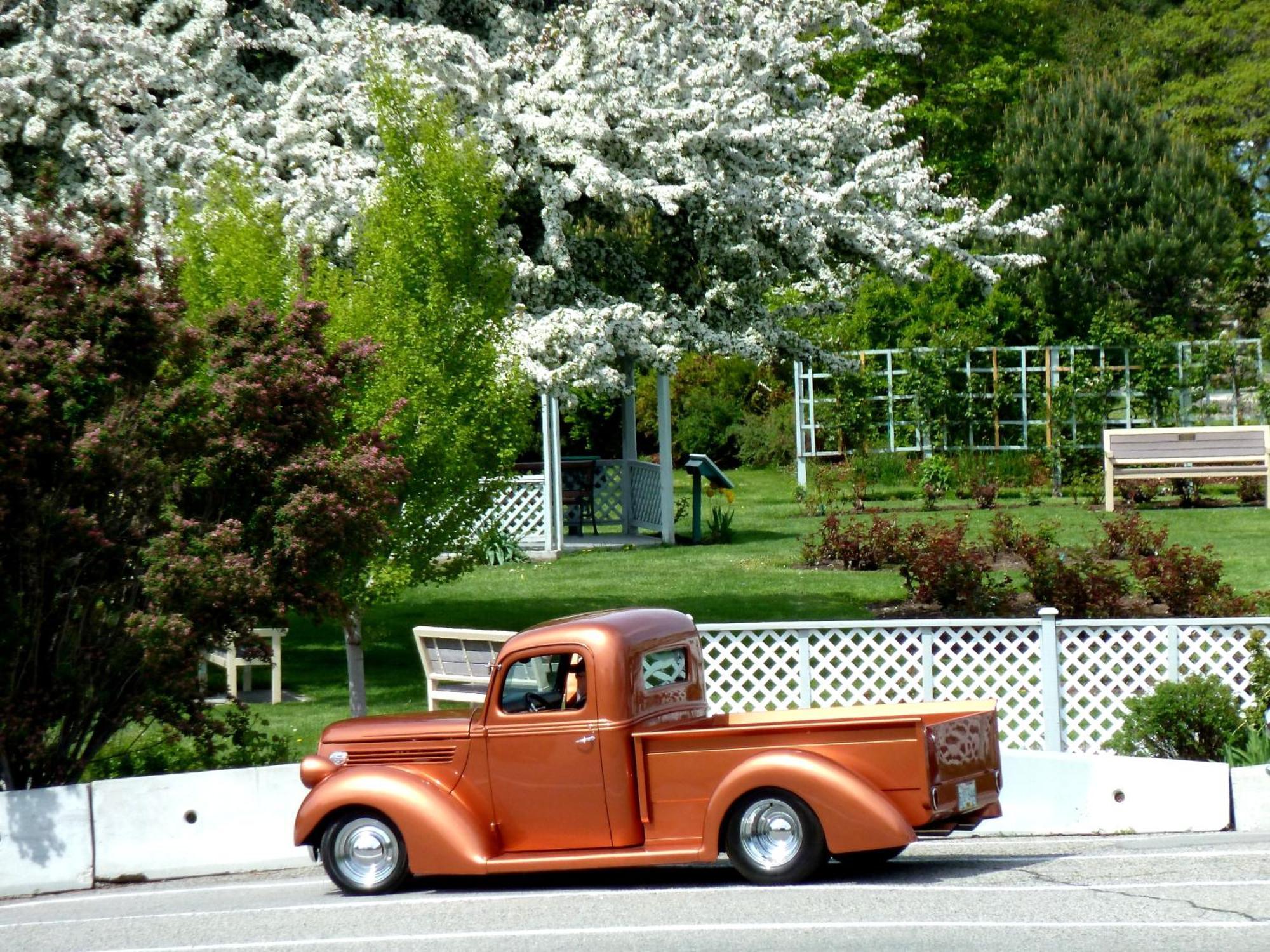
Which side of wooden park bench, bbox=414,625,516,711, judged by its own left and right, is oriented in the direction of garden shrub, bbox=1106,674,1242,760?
right

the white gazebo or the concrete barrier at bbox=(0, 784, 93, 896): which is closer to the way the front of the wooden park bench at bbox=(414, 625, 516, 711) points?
the white gazebo

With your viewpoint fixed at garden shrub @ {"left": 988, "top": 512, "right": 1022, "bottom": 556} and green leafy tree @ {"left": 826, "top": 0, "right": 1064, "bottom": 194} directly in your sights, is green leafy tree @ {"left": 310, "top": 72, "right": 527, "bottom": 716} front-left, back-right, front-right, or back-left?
back-left

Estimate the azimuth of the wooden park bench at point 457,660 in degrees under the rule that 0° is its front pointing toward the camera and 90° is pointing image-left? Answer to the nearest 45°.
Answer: approximately 225°

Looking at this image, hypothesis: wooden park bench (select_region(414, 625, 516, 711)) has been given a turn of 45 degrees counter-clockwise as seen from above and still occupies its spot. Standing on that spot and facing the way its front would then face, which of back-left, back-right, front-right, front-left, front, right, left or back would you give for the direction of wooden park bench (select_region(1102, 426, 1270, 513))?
front-right
